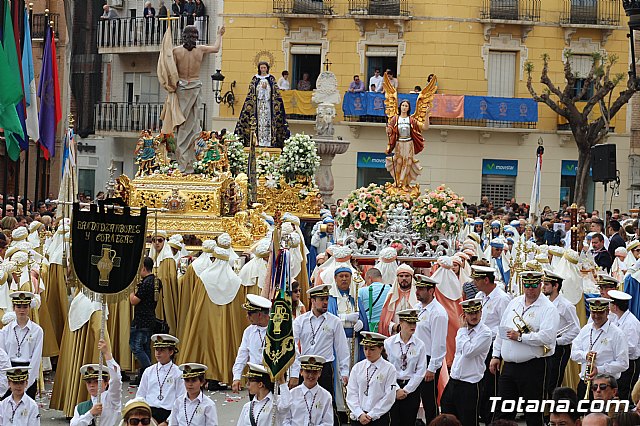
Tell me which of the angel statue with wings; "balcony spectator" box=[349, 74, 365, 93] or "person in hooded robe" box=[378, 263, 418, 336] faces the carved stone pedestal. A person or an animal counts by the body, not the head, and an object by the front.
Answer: the balcony spectator

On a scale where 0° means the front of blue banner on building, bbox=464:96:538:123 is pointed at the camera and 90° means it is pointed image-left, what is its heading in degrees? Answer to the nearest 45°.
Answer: approximately 0°

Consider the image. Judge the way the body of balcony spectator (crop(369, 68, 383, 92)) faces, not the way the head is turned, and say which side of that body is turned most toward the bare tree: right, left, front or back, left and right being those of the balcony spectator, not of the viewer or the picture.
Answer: left

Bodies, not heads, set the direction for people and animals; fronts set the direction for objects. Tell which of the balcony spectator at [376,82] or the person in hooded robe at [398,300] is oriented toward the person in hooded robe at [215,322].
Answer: the balcony spectator

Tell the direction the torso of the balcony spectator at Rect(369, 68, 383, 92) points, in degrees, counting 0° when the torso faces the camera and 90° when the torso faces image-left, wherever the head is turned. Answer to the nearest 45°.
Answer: approximately 0°

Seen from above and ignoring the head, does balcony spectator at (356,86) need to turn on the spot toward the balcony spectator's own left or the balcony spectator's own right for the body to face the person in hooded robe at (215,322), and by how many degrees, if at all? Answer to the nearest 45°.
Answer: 0° — they already face them

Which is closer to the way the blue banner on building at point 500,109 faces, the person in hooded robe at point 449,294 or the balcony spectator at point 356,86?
the person in hooded robe
